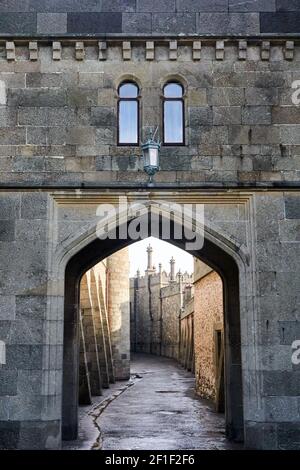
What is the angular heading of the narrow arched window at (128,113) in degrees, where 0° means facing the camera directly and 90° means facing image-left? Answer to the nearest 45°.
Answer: approximately 0°

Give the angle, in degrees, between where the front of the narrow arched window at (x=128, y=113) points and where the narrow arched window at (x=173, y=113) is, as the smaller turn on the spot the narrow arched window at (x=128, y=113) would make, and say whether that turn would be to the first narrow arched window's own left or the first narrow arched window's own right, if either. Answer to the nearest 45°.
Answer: approximately 90° to the first narrow arched window's own left

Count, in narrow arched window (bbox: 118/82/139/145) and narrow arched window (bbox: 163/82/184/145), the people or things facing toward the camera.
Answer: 2

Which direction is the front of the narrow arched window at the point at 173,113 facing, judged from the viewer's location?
facing the viewer

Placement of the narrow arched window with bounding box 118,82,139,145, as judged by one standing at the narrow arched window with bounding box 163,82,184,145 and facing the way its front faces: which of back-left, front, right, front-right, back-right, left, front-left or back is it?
right

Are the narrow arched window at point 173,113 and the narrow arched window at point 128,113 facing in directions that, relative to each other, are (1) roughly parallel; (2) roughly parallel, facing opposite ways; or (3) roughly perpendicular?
roughly parallel
